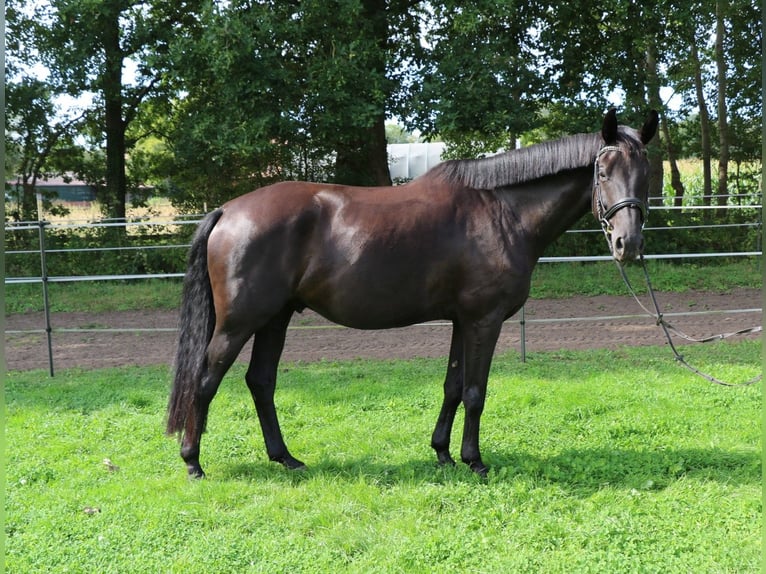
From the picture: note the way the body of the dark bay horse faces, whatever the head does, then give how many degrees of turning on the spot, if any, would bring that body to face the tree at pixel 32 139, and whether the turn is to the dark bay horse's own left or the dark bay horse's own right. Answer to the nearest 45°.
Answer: approximately 135° to the dark bay horse's own left

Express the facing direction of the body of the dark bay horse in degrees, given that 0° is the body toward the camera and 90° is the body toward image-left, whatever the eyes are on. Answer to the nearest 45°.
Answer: approximately 270°

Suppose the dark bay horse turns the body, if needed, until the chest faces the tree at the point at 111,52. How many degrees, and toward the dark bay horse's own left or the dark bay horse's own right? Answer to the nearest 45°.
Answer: approximately 135° to the dark bay horse's own left

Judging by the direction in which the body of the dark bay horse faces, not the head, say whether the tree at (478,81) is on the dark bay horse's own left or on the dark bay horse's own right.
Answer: on the dark bay horse's own left

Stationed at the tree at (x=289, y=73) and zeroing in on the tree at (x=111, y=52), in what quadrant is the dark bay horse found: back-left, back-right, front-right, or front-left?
back-left
